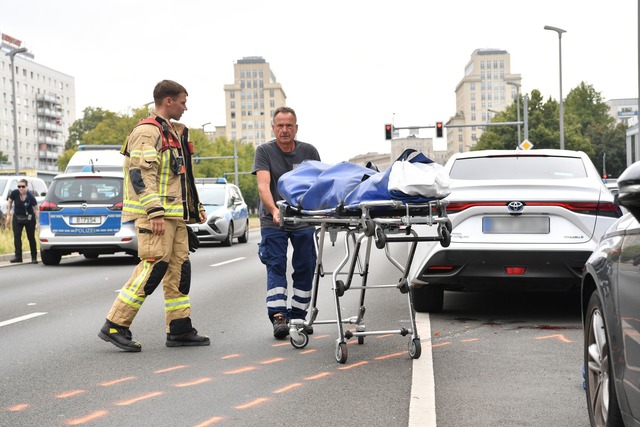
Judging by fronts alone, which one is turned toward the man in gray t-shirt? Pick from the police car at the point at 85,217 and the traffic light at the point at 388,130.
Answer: the traffic light

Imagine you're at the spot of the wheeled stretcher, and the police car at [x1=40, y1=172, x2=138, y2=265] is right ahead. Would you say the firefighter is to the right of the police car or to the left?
left

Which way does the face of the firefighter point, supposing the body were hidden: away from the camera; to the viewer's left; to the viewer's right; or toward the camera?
to the viewer's right

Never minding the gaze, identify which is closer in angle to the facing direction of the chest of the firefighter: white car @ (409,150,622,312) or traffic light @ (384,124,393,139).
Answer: the white car

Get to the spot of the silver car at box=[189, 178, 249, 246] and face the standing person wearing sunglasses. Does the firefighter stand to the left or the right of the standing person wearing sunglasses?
left

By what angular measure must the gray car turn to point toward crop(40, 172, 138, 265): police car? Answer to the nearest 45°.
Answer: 0° — it already faces it

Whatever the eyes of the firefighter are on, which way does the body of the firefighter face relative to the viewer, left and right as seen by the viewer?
facing to the right of the viewer

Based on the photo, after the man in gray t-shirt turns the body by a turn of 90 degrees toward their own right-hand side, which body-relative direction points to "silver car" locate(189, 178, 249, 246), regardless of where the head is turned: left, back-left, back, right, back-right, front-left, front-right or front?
right

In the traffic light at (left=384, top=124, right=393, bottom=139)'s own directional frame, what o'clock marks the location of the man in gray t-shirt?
The man in gray t-shirt is roughly at 12 o'clock from the traffic light.

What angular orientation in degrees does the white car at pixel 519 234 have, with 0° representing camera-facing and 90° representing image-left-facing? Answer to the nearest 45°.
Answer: approximately 180°

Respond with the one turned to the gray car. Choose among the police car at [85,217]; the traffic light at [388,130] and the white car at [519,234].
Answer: the traffic light

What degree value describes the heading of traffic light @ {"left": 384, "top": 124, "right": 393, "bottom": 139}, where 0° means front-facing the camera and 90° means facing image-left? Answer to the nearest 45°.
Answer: approximately 0°

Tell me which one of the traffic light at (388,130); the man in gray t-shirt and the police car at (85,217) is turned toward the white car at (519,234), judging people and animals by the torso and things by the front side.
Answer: the traffic light

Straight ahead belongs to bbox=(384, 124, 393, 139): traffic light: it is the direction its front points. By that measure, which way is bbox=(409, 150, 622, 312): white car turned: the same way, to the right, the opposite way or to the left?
the opposite way
